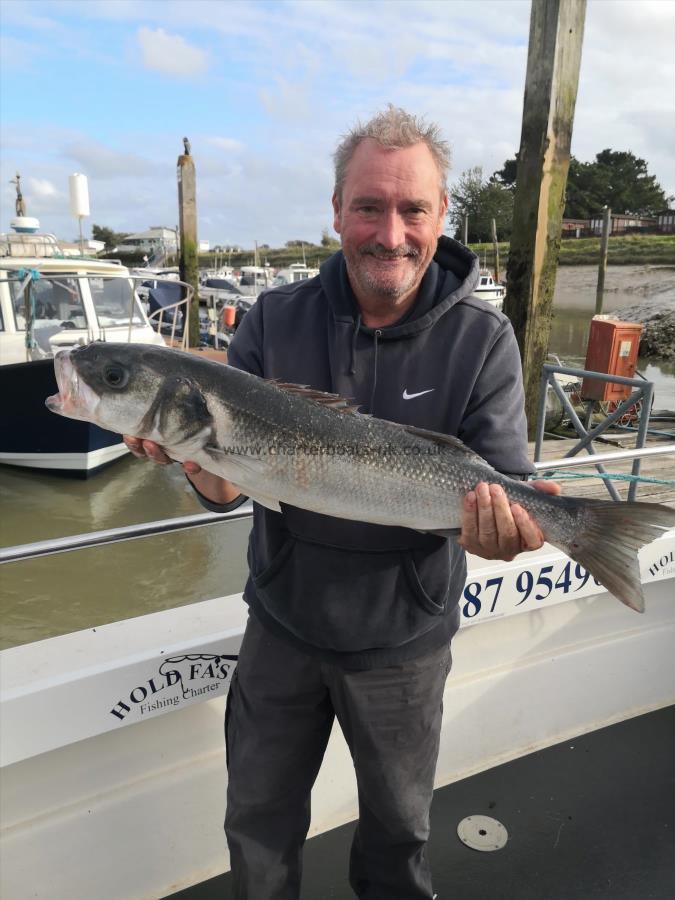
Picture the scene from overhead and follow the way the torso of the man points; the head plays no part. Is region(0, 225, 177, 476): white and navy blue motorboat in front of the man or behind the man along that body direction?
behind

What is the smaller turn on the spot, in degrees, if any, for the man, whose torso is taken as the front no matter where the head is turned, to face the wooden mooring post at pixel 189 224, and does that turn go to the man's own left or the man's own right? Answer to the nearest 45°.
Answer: approximately 180°

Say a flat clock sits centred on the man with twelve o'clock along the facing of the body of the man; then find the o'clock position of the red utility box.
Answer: The red utility box is roughly at 7 o'clock from the man.

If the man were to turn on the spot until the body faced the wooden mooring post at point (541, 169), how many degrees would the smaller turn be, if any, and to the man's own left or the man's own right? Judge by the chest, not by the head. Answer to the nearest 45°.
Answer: approximately 180°

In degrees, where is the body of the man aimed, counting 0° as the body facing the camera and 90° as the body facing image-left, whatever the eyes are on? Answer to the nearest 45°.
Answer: approximately 0°

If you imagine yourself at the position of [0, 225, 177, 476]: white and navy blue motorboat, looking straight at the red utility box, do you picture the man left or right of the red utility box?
right

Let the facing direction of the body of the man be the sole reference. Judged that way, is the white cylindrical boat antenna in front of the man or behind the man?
behind
